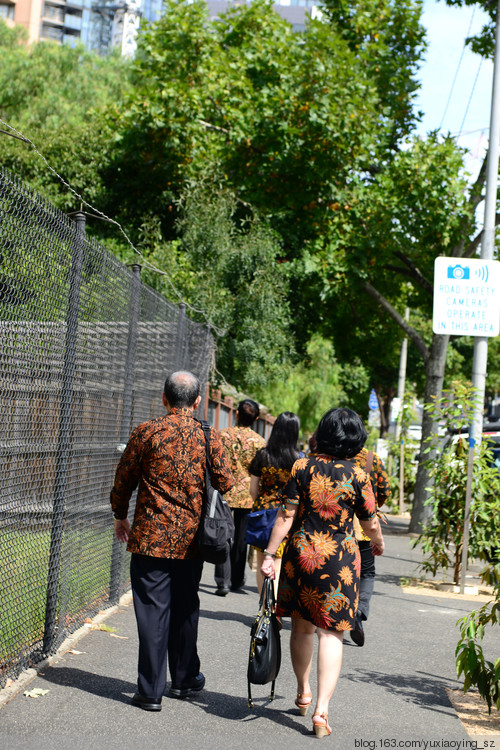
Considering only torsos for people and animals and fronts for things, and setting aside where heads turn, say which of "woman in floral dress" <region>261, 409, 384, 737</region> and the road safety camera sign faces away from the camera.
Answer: the woman in floral dress

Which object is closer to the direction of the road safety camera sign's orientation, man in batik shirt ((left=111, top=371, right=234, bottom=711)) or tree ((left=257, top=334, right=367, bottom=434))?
the man in batik shirt

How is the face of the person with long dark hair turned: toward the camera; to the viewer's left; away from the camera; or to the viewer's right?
away from the camera

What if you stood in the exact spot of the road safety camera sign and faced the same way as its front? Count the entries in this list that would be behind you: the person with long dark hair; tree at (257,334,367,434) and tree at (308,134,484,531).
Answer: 2

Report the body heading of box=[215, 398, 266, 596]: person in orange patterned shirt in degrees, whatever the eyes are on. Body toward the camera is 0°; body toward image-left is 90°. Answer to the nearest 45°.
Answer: approximately 180°

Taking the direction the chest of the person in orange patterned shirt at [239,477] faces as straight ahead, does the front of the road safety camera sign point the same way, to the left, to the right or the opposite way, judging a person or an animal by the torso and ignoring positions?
the opposite way

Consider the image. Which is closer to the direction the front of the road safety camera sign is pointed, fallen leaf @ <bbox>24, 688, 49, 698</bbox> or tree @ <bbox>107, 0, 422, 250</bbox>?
the fallen leaf

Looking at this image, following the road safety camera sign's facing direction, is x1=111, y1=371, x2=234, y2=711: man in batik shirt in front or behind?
in front

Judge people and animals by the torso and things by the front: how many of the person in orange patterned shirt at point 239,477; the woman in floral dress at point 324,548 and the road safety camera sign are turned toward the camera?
1

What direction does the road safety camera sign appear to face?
toward the camera

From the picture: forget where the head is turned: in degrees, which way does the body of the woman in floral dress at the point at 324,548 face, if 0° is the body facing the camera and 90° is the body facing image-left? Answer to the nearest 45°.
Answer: approximately 180°

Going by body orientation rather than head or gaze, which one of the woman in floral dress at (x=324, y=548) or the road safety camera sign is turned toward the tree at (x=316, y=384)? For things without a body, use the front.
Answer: the woman in floral dress

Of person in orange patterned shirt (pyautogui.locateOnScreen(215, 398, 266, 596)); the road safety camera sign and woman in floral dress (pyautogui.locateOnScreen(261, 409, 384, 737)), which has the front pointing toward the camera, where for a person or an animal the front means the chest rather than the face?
the road safety camera sign

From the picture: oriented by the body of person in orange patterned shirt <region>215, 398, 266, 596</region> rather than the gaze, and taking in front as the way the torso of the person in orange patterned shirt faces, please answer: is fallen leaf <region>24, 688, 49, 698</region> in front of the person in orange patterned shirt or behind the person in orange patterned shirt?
behind

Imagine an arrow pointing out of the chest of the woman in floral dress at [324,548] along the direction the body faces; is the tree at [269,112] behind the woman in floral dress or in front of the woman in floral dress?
in front
